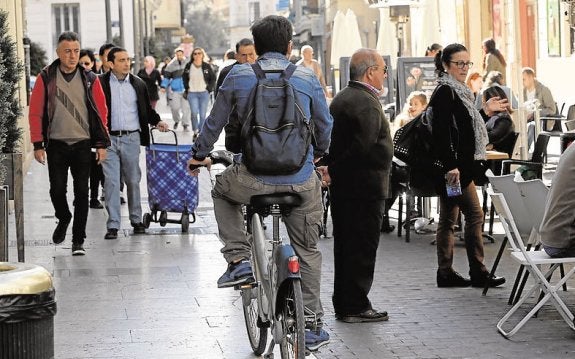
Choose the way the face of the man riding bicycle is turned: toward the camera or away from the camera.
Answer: away from the camera

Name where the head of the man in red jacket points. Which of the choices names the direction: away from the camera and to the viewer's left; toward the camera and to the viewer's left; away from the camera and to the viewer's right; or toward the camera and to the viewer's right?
toward the camera and to the viewer's right

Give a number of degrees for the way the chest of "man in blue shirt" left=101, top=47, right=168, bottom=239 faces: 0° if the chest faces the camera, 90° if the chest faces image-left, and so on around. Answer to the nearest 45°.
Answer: approximately 0°
